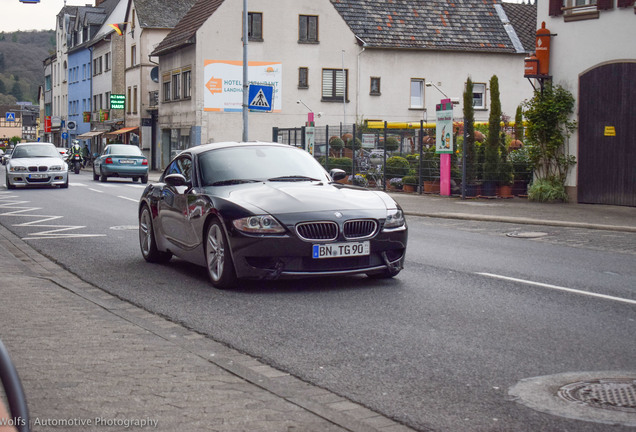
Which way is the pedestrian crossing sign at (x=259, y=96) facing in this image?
toward the camera

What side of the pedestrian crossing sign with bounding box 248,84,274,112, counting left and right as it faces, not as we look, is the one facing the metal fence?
left

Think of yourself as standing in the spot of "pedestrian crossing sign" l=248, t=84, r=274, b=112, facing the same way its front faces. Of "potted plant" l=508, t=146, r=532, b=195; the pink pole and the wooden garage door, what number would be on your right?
0

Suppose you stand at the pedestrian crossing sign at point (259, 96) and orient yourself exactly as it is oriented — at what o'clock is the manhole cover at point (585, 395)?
The manhole cover is roughly at 12 o'clock from the pedestrian crossing sign.

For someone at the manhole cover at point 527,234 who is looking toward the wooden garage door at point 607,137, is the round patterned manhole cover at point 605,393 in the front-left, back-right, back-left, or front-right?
back-right

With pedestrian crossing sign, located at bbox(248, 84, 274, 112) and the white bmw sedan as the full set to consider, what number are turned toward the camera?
2

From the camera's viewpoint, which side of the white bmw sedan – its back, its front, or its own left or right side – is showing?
front

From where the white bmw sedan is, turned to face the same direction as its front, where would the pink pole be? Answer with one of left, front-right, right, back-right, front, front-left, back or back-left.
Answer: front-left

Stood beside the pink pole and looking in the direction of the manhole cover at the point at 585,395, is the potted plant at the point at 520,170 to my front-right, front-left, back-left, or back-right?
front-left

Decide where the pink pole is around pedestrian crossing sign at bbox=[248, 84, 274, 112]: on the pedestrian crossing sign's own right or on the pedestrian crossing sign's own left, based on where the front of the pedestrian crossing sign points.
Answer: on the pedestrian crossing sign's own left

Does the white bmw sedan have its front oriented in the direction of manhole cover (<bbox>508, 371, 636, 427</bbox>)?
yes

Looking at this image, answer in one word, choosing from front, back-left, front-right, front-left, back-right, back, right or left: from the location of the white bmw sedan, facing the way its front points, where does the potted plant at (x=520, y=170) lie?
front-left

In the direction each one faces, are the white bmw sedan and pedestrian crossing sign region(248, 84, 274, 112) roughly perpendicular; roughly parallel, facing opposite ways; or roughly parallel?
roughly parallel

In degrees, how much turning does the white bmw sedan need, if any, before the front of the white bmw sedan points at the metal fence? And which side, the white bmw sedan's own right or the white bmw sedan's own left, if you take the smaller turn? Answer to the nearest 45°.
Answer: approximately 45° to the white bmw sedan's own left

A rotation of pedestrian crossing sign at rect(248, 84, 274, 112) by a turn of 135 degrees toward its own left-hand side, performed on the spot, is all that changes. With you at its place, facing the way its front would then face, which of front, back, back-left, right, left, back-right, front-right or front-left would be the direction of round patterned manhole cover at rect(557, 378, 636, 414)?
back-right

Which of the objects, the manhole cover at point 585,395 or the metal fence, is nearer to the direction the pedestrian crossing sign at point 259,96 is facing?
the manhole cover
